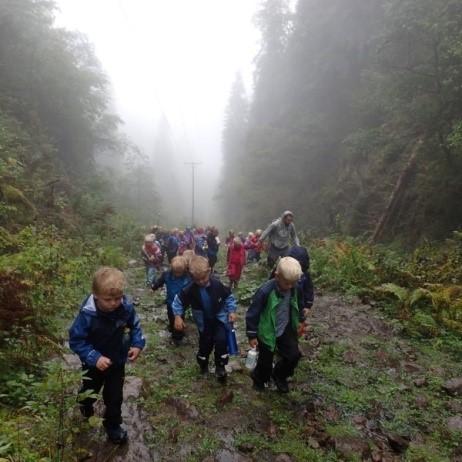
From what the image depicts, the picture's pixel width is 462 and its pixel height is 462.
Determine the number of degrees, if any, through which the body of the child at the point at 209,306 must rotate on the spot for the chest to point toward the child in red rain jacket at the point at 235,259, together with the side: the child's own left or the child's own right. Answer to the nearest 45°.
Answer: approximately 180°

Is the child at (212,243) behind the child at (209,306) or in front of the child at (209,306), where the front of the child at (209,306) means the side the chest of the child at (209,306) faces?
behind

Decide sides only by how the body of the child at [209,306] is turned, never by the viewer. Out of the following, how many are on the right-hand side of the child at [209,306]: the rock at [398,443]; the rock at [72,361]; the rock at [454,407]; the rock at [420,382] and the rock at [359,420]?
1

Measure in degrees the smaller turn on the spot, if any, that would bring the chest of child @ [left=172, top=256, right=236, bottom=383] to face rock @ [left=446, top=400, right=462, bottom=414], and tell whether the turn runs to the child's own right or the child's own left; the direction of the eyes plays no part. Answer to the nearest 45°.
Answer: approximately 90° to the child's own left

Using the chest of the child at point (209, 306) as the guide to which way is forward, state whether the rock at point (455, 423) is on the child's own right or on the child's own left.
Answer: on the child's own left

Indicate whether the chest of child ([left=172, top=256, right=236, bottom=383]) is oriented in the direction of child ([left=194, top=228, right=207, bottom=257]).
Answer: no

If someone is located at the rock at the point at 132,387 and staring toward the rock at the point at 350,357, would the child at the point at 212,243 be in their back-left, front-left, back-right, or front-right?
front-left

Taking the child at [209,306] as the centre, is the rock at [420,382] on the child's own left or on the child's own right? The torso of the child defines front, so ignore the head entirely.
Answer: on the child's own left

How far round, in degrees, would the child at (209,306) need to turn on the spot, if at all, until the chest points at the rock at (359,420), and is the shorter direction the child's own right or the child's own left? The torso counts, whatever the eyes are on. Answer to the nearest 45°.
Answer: approximately 45° to the child's own left

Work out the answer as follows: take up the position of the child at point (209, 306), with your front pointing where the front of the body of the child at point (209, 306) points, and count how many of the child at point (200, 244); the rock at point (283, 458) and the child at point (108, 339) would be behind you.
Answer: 1

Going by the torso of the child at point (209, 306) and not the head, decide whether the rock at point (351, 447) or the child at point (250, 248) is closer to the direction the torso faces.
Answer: the rock

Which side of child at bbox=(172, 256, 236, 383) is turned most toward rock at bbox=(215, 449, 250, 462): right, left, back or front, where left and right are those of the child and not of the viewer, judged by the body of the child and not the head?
front

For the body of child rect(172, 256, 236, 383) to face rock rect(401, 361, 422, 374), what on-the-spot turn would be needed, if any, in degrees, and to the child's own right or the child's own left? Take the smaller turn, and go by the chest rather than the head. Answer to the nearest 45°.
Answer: approximately 90° to the child's own left

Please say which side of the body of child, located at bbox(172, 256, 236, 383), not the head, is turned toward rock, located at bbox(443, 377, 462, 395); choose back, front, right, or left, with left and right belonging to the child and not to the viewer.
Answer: left

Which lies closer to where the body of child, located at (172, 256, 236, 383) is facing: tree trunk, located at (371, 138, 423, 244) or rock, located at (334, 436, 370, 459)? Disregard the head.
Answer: the rock

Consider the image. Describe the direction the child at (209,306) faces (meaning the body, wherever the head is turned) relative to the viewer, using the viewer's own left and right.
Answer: facing the viewer

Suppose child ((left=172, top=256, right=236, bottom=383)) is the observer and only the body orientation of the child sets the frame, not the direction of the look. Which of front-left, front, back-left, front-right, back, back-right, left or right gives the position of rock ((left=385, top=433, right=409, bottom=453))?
front-left

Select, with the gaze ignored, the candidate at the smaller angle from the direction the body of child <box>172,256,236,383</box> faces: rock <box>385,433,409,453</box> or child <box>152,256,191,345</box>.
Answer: the rock

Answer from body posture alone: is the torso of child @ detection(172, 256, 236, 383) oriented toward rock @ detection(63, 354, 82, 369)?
no

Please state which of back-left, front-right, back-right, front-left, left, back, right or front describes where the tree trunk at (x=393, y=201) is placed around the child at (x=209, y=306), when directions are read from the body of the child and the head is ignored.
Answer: back-left
